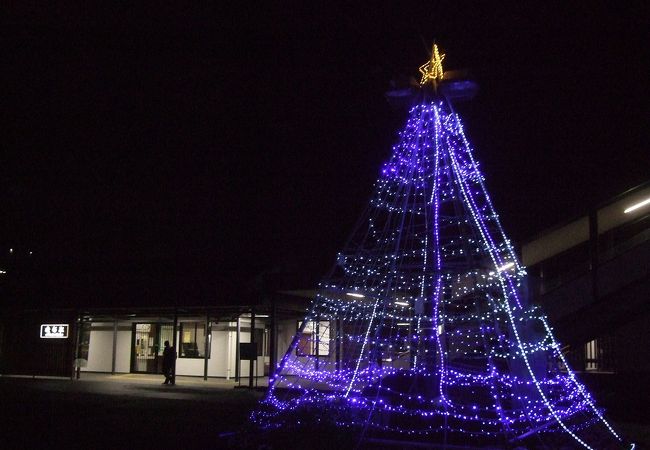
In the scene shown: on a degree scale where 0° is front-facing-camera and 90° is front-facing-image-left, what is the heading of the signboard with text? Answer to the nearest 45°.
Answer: approximately 0°

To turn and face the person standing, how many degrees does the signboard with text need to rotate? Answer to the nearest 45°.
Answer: approximately 45° to its left

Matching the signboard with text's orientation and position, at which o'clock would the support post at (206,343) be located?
The support post is roughly at 10 o'clock from the signboard with text.

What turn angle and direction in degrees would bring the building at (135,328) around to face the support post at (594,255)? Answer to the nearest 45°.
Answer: approximately 45° to its left

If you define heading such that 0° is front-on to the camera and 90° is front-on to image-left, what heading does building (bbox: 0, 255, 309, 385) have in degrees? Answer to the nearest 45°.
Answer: approximately 0°
